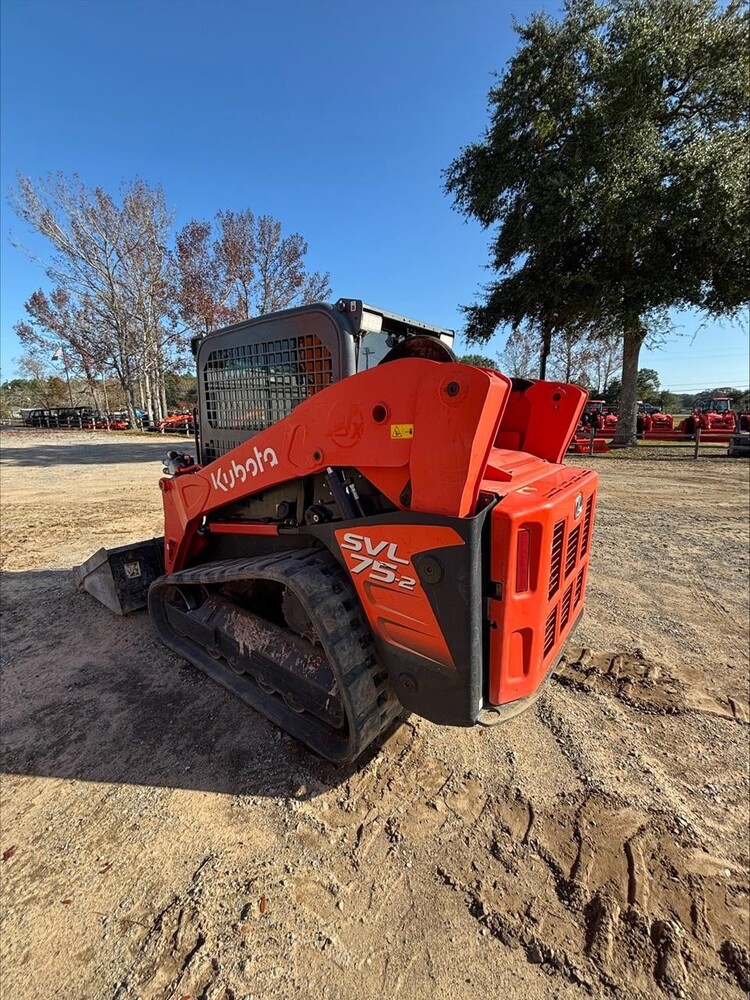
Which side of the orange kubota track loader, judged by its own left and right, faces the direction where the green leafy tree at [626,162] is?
right

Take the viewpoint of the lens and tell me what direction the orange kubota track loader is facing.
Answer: facing away from the viewer and to the left of the viewer
